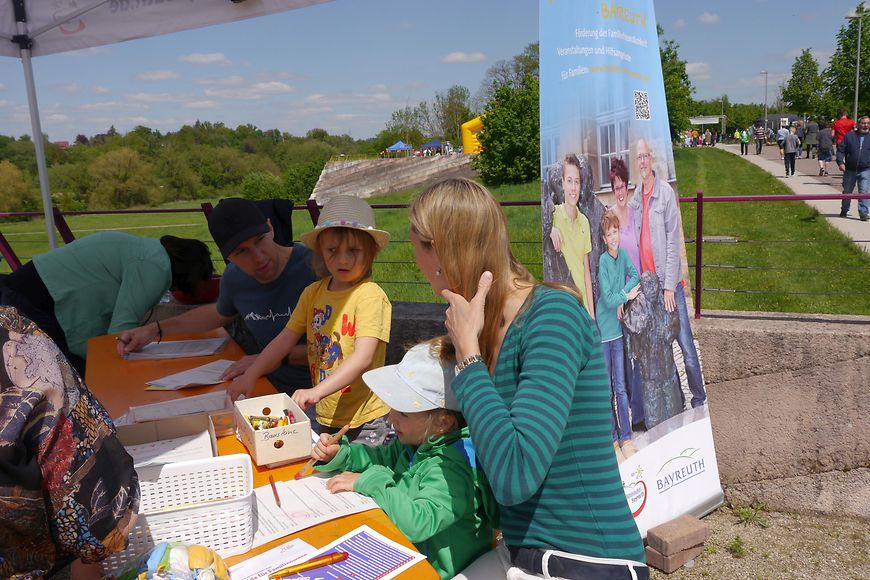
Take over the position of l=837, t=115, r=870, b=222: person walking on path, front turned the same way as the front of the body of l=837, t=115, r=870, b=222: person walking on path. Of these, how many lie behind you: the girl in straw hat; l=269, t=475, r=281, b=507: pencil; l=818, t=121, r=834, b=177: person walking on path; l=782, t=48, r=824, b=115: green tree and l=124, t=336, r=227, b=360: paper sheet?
2

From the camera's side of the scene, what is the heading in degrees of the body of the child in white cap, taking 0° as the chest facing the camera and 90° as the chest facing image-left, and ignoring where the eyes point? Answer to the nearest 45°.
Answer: approximately 90°

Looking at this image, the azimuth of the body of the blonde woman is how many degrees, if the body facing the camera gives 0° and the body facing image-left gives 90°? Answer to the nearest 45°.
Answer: approximately 90°

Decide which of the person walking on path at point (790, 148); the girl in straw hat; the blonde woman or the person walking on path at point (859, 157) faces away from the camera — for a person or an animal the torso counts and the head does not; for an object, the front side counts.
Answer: the person walking on path at point (790, 148)

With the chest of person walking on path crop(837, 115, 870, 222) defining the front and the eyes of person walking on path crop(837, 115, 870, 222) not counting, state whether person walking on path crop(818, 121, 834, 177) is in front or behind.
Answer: behind

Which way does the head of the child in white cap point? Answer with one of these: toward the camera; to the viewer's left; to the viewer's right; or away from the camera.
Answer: to the viewer's left

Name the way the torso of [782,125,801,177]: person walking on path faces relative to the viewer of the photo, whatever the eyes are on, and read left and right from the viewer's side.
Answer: facing away from the viewer

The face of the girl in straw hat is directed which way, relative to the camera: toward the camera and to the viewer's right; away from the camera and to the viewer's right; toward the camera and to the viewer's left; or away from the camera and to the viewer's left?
toward the camera and to the viewer's left

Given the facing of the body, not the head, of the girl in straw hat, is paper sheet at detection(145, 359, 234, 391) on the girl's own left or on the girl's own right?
on the girl's own right

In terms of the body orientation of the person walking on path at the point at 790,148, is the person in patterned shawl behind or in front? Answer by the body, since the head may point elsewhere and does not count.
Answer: behind

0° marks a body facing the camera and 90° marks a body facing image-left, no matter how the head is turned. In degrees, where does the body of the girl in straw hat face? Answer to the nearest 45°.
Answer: approximately 45°

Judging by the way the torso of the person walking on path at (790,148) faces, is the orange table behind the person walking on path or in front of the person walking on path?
behind

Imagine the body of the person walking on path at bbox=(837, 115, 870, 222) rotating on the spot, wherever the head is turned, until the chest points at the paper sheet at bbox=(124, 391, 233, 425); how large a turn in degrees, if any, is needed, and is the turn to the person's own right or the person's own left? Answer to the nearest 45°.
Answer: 0° — they already face it
